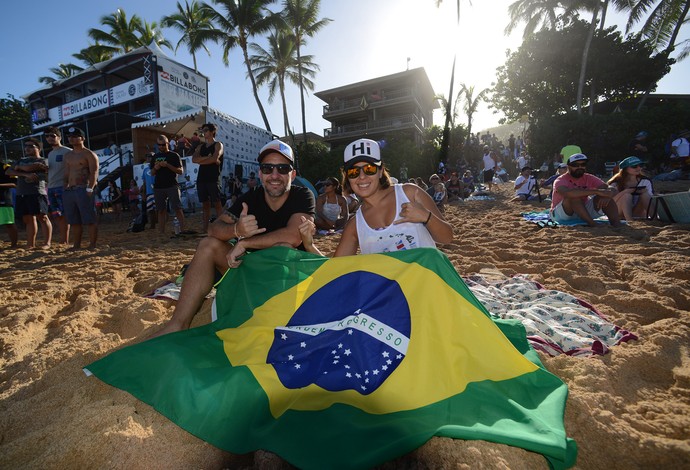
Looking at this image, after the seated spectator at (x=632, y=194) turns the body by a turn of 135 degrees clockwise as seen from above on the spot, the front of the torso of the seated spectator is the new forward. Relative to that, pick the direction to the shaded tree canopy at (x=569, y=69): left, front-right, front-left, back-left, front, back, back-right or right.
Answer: front-right

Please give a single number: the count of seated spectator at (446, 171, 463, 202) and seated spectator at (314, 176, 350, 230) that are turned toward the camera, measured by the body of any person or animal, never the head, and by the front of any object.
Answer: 2

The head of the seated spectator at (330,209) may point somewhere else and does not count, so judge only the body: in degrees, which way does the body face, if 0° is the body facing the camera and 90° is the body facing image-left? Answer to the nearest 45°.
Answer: approximately 0°

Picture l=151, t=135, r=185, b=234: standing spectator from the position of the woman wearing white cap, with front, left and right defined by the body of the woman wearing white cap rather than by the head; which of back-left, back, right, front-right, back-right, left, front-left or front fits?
back-right

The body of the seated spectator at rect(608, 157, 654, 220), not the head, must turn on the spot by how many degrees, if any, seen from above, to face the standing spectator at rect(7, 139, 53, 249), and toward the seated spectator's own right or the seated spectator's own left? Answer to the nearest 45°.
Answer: approximately 45° to the seated spectator's own right

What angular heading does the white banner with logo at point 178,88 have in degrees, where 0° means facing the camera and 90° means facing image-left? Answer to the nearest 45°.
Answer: approximately 315°

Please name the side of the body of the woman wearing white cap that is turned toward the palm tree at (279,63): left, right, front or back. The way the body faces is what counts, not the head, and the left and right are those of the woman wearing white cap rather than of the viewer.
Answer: back
